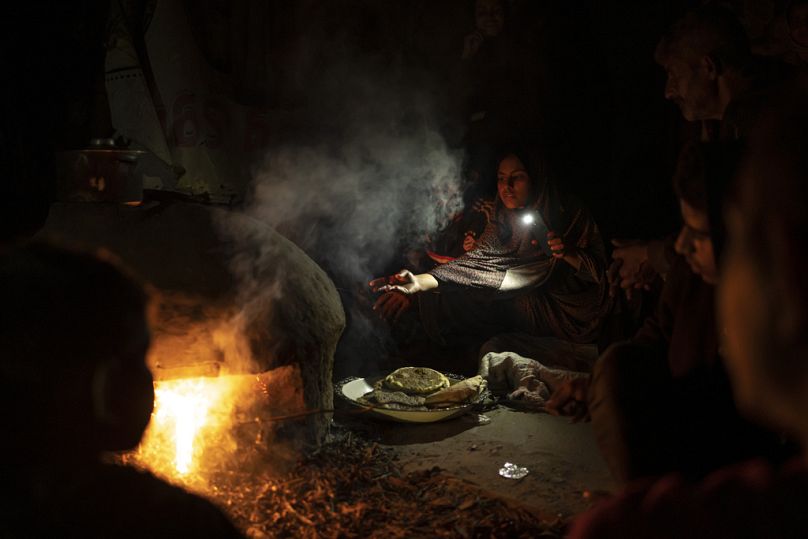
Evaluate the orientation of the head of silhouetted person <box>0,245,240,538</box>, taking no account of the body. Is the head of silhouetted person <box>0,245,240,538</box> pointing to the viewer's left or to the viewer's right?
to the viewer's right

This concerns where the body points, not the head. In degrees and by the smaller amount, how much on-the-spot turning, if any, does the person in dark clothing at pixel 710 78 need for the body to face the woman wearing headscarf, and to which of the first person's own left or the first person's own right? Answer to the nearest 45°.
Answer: approximately 45° to the first person's own right

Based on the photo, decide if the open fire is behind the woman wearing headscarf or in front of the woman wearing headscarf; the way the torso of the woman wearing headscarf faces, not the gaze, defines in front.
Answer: in front

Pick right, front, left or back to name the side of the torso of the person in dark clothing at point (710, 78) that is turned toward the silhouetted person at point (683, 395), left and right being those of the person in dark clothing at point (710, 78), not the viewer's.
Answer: left

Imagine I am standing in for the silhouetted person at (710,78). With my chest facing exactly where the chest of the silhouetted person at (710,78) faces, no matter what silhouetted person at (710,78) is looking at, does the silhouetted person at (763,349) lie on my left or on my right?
on my left

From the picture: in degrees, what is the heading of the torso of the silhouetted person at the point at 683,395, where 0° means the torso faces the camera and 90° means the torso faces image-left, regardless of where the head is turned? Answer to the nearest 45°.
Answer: approximately 90°

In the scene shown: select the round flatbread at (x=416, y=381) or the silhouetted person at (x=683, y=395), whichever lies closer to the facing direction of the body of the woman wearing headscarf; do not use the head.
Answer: the round flatbread

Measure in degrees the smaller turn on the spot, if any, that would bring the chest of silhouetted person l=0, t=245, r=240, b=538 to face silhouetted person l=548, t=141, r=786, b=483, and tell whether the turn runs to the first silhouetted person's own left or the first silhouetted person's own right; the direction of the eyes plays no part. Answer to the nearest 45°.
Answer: approximately 45° to the first silhouetted person's own right

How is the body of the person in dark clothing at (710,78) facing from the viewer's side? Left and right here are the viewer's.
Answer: facing to the left of the viewer

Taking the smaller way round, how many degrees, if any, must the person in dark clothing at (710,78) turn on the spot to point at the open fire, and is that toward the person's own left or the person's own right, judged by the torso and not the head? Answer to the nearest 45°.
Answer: approximately 45° to the person's own left

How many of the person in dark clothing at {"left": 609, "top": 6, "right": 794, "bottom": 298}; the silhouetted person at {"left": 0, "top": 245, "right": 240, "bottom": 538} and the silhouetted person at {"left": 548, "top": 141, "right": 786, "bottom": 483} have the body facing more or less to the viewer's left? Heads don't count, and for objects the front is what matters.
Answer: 2

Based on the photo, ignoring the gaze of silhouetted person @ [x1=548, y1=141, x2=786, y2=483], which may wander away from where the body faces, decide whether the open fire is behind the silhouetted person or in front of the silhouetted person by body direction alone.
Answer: in front
